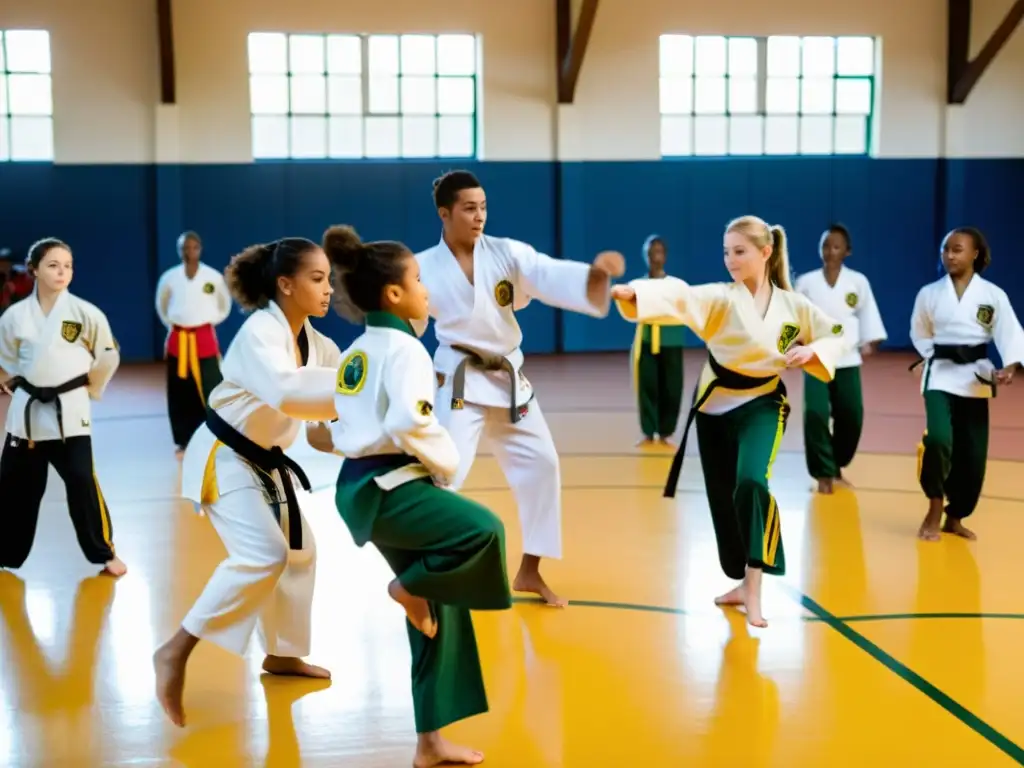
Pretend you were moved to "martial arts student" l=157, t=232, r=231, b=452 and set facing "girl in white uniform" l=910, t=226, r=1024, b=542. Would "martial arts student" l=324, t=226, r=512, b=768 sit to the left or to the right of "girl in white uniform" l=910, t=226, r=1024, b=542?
right

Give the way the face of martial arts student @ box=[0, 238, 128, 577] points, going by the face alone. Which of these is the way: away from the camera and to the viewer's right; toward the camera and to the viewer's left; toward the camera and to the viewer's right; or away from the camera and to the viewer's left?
toward the camera and to the viewer's right

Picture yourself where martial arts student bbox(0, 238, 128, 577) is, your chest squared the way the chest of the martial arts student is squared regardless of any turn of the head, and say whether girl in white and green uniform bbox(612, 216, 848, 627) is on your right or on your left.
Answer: on your left

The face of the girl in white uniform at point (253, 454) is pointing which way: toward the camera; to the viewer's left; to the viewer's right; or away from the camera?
to the viewer's right

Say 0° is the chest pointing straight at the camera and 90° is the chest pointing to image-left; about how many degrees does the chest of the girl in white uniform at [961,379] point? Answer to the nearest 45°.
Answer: approximately 0°

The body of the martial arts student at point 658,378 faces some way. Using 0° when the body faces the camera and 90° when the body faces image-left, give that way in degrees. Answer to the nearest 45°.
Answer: approximately 0°

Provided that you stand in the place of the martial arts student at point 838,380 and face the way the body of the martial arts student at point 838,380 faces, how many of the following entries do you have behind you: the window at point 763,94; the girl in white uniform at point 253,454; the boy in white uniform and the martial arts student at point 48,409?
1

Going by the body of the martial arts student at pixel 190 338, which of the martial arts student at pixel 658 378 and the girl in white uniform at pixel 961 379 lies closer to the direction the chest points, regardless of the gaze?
the girl in white uniform

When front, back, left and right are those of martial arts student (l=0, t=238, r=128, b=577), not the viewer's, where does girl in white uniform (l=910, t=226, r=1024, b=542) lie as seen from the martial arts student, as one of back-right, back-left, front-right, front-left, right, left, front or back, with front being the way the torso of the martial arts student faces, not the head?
left

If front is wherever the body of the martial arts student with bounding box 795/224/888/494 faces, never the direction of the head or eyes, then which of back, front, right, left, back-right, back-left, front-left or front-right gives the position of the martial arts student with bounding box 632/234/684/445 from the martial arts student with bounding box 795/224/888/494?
back-right

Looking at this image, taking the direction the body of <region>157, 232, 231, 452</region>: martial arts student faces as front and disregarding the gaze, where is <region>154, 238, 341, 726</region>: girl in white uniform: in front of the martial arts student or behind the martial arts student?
in front
